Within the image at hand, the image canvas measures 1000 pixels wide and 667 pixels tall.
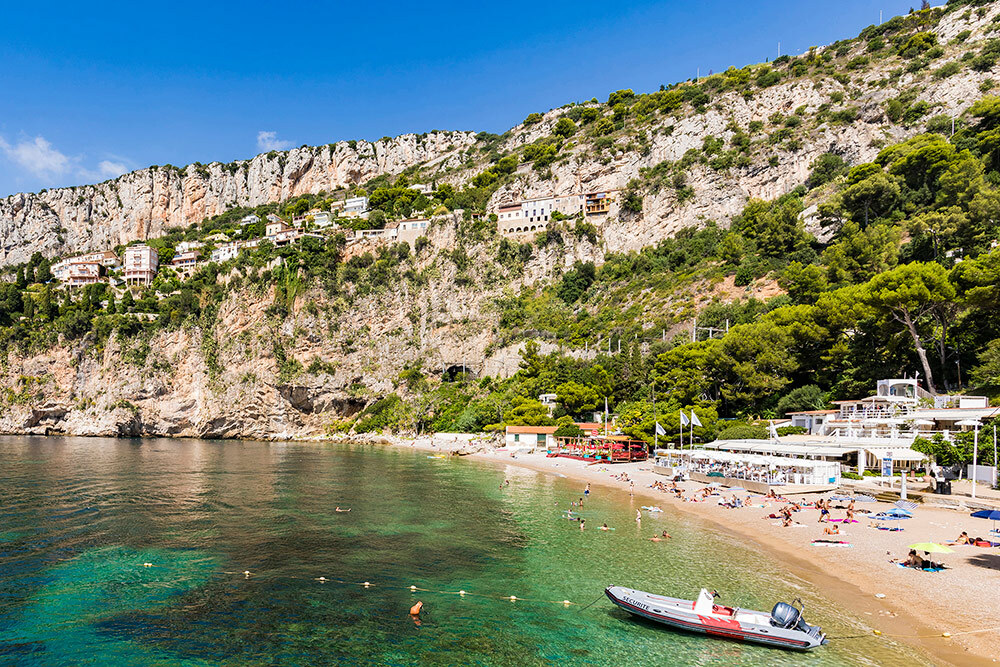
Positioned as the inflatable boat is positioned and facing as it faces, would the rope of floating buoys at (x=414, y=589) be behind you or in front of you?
in front

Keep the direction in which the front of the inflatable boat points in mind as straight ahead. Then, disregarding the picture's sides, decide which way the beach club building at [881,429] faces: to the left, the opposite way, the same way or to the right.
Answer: to the left

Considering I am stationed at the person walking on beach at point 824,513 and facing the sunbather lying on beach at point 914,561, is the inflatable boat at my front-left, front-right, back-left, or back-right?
front-right

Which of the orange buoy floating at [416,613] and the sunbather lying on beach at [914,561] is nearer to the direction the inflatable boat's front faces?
the orange buoy floating

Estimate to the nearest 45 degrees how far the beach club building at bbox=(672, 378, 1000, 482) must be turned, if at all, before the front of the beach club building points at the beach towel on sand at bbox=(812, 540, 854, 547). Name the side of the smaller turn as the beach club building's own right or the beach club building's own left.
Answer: approximately 45° to the beach club building's own left

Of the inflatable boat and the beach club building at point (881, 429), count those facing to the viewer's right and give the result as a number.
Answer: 0

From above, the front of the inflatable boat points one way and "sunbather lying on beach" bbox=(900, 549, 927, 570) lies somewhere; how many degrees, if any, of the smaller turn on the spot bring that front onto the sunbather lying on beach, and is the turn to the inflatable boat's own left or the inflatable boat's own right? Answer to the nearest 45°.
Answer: approximately 90° to the inflatable boat's own right

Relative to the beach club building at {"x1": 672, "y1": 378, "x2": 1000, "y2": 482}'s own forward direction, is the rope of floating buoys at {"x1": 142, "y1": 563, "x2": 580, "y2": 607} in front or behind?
in front

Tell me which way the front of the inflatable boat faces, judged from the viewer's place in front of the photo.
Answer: facing away from the viewer and to the left of the viewer

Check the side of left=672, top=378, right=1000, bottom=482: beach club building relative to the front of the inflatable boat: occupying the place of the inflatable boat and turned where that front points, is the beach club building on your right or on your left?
on your right

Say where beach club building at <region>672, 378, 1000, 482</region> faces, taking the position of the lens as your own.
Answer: facing the viewer and to the left of the viewer

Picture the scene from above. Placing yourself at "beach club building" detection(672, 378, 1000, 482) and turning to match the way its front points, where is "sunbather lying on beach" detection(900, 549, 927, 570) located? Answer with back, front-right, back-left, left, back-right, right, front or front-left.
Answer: front-left

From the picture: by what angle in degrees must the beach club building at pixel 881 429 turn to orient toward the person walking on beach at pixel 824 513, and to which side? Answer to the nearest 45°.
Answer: approximately 45° to its left

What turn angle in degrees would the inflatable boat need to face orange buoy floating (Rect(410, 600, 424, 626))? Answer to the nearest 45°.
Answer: approximately 45° to its left
